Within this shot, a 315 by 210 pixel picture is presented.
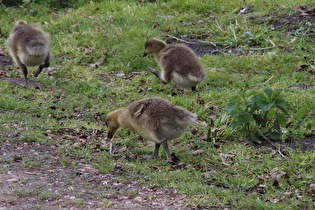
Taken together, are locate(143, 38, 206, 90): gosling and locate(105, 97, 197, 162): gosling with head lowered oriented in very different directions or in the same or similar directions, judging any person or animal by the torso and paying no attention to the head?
same or similar directions

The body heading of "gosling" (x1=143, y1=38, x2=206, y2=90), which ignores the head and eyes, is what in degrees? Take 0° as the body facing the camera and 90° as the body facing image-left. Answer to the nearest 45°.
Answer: approximately 90°

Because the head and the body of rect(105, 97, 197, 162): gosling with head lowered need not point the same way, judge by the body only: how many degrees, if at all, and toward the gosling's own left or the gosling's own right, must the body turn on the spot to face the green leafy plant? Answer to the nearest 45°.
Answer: approximately 180°

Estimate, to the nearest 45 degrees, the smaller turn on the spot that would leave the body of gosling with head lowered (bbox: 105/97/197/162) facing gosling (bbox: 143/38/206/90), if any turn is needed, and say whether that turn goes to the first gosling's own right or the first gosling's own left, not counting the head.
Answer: approximately 90° to the first gosling's own right

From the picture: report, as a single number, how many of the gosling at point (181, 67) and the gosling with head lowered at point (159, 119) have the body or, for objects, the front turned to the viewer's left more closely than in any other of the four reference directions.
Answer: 2

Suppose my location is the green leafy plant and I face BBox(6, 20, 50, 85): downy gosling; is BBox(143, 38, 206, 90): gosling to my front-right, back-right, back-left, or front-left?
front-right

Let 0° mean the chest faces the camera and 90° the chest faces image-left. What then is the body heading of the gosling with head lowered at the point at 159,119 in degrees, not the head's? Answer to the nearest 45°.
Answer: approximately 90°

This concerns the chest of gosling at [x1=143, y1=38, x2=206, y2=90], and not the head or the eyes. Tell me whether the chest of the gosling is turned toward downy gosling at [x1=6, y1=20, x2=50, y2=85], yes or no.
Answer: yes

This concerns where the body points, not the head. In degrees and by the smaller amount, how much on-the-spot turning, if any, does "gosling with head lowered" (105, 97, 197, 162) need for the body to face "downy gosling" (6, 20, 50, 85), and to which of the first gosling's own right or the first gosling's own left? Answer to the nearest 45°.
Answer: approximately 45° to the first gosling's own right

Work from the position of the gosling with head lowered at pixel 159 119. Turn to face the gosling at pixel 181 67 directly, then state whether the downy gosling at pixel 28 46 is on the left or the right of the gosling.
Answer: left

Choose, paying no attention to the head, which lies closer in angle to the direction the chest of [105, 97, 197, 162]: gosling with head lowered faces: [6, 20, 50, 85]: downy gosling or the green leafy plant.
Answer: the downy gosling

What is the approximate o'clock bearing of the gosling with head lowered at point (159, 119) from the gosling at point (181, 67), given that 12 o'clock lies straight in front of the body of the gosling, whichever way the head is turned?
The gosling with head lowered is roughly at 9 o'clock from the gosling.
